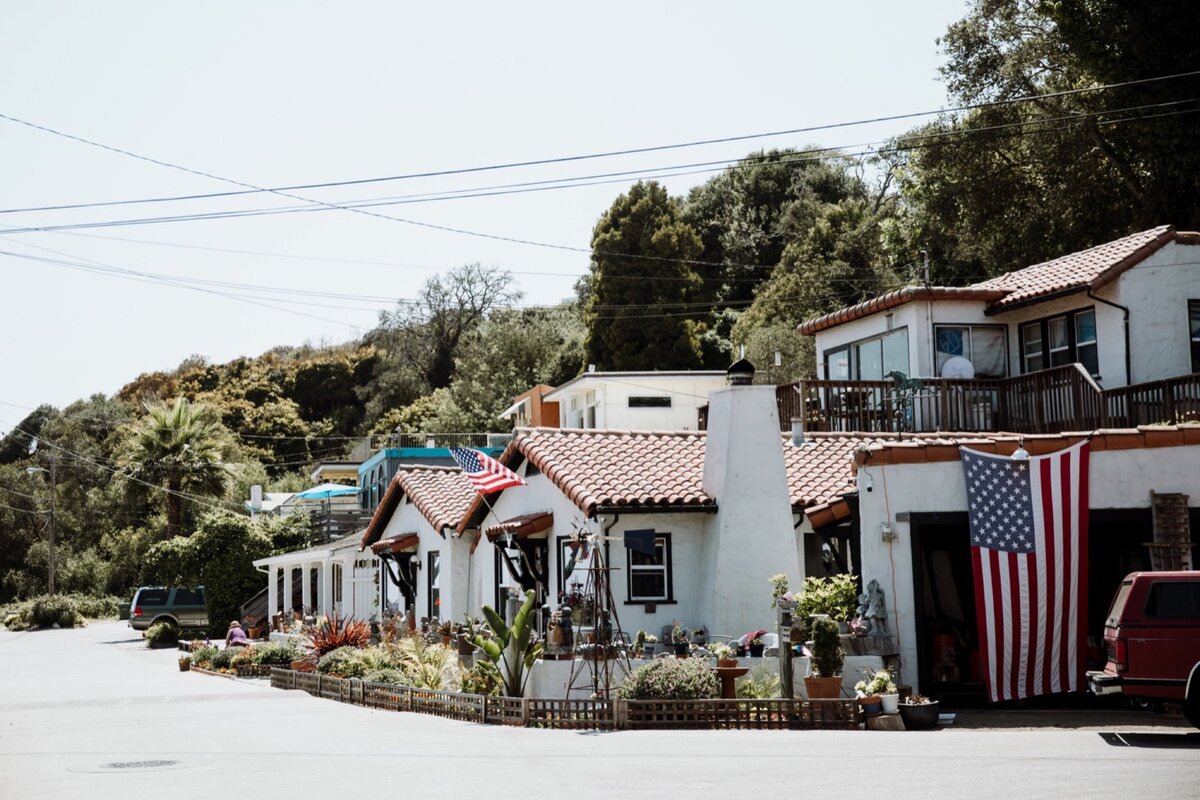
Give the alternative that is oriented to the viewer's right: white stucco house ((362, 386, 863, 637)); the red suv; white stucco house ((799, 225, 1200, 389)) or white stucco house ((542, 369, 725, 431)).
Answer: the red suv

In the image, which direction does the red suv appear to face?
to the viewer's right

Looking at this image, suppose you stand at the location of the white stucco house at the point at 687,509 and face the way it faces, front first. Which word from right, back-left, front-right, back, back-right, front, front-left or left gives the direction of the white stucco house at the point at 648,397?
back-right

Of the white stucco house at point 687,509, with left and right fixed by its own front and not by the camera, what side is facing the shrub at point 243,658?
right

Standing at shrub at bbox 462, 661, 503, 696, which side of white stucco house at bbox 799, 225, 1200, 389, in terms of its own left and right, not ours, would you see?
front

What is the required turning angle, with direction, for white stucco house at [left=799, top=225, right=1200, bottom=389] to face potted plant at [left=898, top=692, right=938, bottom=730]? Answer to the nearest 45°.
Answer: approximately 45° to its left

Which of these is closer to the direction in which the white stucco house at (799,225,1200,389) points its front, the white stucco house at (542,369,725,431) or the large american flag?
the large american flag

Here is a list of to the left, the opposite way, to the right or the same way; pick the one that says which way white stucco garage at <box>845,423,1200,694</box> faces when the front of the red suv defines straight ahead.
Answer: to the right

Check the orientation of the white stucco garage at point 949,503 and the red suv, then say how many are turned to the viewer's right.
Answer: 1

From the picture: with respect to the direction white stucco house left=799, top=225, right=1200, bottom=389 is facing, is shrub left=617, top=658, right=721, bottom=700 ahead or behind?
ahead
